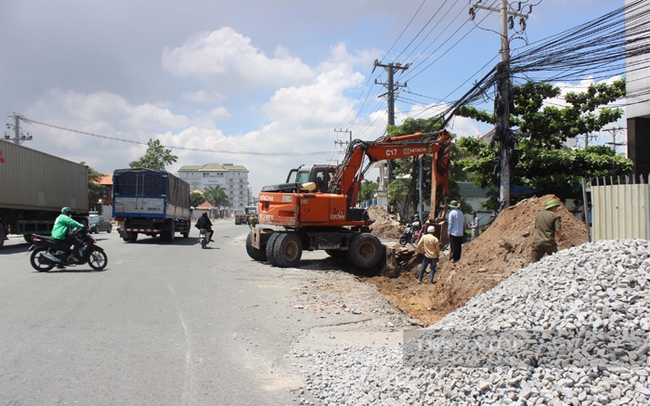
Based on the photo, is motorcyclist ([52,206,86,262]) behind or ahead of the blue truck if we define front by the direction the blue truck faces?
behind

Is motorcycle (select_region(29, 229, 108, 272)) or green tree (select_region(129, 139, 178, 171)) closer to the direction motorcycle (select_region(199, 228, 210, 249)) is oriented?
the green tree

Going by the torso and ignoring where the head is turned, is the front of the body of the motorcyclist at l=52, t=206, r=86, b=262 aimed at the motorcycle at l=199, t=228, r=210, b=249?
no

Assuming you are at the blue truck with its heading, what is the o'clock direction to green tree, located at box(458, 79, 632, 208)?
The green tree is roughly at 4 o'clock from the blue truck.

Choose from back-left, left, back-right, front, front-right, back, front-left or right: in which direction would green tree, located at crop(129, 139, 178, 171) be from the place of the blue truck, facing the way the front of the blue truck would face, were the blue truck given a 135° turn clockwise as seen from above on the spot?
back-left

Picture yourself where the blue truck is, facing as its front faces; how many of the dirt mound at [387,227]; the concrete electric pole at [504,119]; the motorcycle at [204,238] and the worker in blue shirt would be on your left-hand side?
0

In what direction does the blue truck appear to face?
away from the camera

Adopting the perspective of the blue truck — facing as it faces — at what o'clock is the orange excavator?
The orange excavator is roughly at 5 o'clock from the blue truck.

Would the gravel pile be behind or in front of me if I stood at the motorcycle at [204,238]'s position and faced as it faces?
behind
